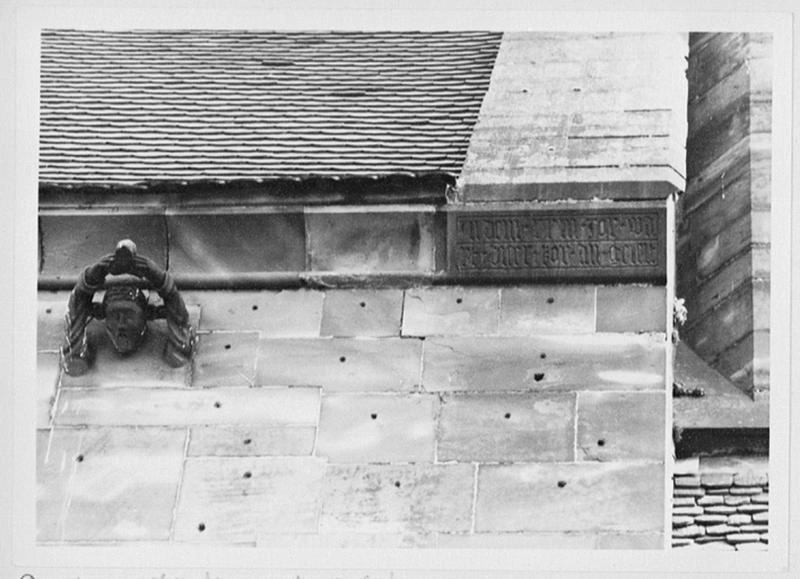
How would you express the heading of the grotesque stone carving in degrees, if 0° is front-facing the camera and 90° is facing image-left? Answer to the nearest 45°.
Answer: approximately 0°
